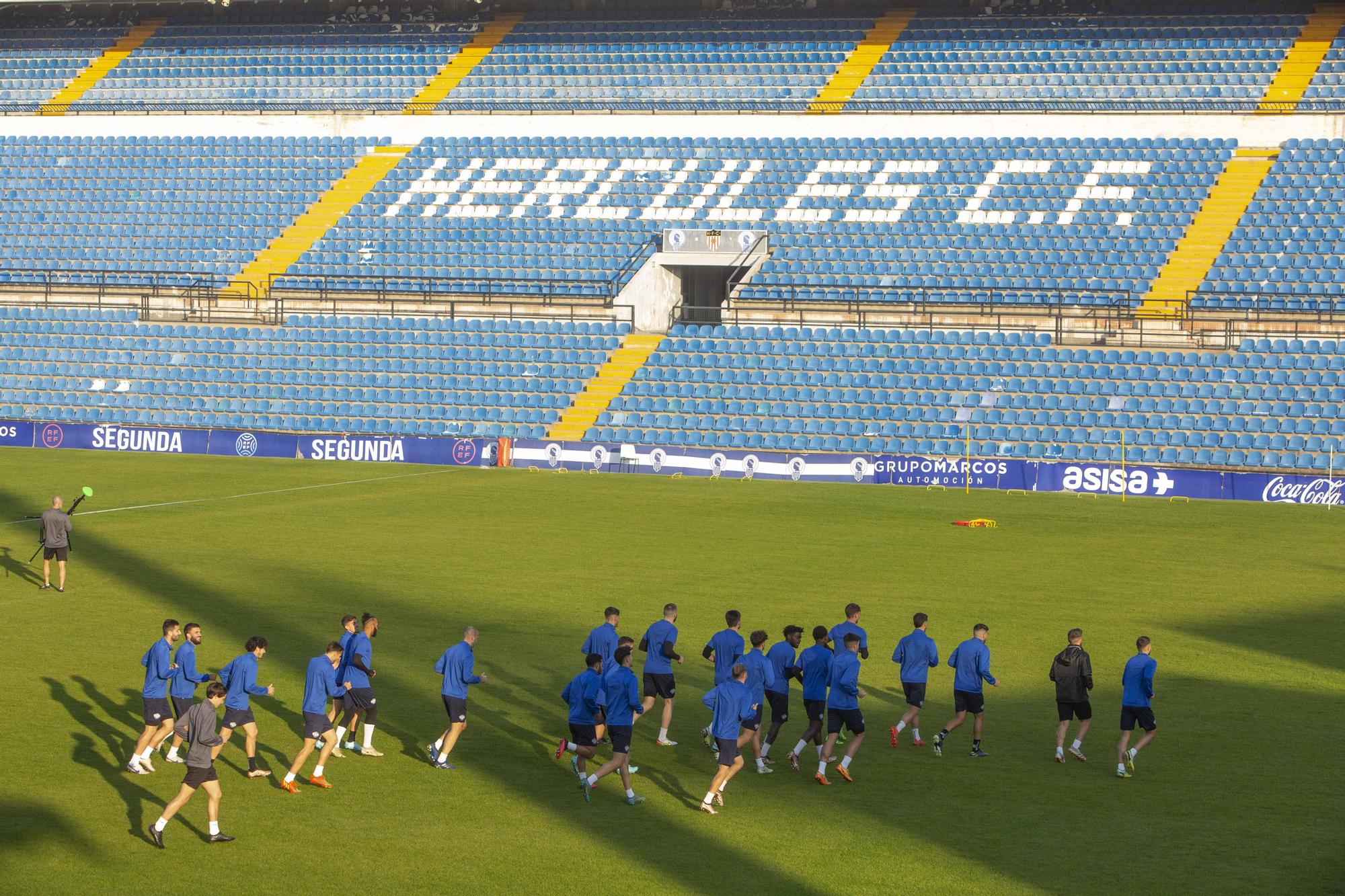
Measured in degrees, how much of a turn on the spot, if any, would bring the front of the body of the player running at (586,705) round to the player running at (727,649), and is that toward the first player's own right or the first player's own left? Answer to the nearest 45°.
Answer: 0° — they already face them

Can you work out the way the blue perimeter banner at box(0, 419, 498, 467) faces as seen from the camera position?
facing the viewer

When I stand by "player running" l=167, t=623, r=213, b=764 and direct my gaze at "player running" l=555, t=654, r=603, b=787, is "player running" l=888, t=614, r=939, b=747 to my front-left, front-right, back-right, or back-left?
front-left

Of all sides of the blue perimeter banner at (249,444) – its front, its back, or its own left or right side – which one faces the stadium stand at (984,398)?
left

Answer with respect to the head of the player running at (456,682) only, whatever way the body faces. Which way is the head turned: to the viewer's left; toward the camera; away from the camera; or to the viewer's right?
to the viewer's right

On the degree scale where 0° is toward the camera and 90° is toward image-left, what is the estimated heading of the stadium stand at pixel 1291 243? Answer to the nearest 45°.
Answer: approximately 0°

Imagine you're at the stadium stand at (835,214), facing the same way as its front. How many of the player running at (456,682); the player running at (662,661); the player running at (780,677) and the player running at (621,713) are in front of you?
4

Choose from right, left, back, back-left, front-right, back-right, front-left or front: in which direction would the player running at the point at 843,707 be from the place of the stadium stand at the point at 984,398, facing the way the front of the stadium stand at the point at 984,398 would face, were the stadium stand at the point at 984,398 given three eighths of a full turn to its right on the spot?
back-left

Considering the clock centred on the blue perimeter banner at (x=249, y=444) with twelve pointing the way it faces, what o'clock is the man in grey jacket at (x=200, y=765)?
The man in grey jacket is roughly at 12 o'clock from the blue perimeter banner.

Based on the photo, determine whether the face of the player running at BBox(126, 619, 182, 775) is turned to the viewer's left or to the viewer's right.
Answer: to the viewer's right

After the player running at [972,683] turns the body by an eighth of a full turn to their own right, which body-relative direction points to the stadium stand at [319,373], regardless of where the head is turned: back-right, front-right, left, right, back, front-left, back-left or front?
back-left

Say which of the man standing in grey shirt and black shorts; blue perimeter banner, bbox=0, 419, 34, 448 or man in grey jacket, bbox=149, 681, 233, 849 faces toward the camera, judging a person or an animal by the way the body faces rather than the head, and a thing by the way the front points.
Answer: the blue perimeter banner

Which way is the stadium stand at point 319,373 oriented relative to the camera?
toward the camera

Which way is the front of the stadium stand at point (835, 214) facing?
toward the camera

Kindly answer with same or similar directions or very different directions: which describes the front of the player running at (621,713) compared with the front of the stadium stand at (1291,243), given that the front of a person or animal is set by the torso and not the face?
very different directions
